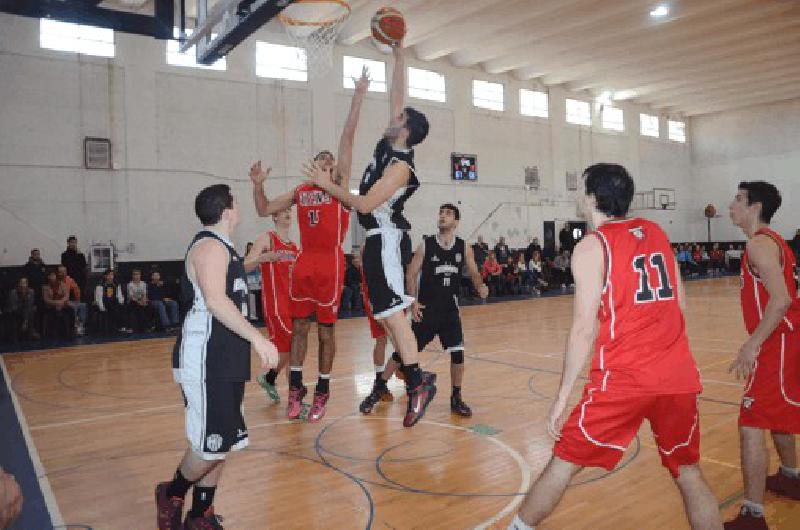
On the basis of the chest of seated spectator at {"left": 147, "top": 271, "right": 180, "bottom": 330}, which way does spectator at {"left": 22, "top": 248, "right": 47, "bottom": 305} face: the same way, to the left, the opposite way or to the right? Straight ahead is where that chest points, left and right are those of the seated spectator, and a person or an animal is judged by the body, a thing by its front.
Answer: the same way

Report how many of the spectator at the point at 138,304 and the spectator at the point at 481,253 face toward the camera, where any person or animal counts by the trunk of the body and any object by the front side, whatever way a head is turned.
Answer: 2

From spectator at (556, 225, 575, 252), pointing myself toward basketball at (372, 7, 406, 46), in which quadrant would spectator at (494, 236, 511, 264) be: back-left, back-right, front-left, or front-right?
front-right

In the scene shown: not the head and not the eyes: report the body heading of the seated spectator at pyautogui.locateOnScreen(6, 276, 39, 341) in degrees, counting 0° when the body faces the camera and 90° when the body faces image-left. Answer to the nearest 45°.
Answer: approximately 0°

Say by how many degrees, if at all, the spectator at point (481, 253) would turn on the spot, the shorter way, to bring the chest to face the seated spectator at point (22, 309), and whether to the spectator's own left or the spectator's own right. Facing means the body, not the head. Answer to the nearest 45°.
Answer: approximately 45° to the spectator's own right

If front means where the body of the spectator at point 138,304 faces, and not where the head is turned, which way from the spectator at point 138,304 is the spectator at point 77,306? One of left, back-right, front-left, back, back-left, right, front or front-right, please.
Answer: right

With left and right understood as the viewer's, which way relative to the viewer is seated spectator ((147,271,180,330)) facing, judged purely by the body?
facing the viewer and to the right of the viewer

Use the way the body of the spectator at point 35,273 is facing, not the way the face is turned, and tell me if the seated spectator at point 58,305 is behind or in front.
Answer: in front

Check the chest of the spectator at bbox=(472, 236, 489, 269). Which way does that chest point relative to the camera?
toward the camera

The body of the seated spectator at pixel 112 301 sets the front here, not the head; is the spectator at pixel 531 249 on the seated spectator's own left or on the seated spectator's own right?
on the seated spectator's own left

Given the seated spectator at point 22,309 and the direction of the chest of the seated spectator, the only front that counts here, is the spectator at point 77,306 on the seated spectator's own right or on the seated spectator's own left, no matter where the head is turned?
on the seated spectator's own left

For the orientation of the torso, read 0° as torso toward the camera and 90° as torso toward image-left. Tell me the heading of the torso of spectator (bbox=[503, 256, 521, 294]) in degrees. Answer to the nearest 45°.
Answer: approximately 45°
